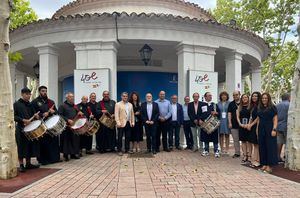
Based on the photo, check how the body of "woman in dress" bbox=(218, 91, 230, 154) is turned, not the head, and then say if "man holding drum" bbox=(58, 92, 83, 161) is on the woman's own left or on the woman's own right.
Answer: on the woman's own right

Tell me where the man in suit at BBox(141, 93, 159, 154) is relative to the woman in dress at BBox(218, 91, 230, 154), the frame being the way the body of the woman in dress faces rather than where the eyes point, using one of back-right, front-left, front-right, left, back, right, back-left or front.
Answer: right

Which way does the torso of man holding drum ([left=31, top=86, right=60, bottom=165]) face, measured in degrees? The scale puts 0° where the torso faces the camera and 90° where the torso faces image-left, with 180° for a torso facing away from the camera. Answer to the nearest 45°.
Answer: approximately 315°

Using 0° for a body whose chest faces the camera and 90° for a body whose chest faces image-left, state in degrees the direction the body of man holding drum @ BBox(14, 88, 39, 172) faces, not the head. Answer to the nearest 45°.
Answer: approximately 315°

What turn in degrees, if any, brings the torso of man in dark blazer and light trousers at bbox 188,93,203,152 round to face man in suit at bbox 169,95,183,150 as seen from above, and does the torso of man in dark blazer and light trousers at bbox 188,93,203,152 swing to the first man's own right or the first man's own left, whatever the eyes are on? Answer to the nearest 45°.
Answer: approximately 90° to the first man's own right

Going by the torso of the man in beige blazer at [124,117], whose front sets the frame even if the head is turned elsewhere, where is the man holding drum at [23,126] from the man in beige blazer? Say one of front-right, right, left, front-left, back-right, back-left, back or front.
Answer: front-right

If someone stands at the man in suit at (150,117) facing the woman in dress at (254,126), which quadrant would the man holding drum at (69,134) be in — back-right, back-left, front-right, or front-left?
back-right

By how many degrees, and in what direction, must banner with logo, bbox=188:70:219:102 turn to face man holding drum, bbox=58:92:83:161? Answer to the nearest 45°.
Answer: approximately 45° to its right

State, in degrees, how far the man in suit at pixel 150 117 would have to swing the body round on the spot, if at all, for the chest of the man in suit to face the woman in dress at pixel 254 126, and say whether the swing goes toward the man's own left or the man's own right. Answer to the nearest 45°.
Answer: approximately 45° to the man's own left

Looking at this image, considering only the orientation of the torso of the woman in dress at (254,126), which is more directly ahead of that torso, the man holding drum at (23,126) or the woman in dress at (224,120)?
the man holding drum

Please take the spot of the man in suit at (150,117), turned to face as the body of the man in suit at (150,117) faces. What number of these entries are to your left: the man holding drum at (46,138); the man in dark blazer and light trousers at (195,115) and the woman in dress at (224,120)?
2
